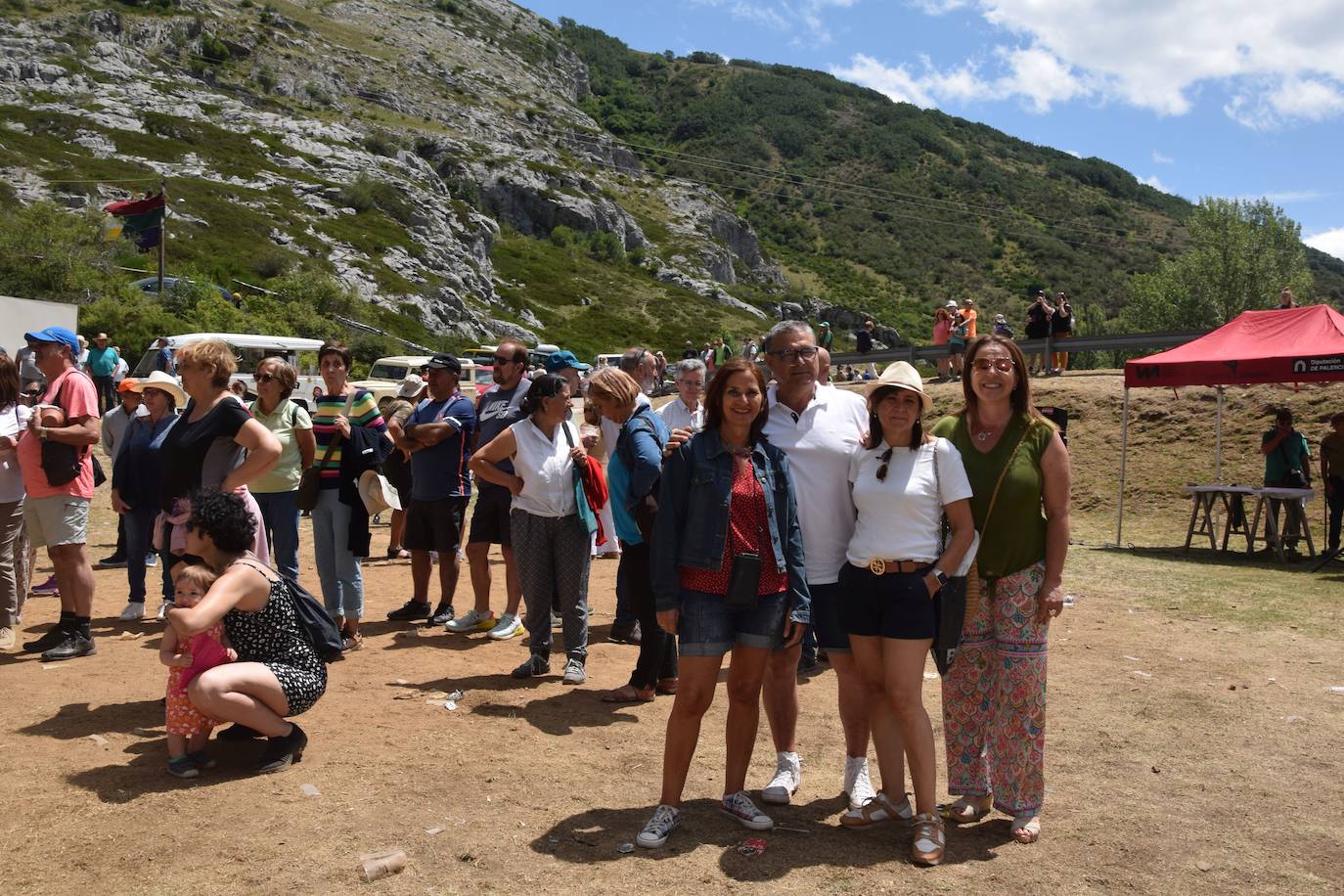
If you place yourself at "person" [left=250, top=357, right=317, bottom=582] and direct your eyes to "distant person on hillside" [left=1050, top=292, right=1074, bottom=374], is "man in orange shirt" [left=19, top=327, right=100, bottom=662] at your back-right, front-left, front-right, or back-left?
back-left

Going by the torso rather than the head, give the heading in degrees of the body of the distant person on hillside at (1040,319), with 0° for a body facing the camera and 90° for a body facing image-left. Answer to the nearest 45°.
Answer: approximately 0°

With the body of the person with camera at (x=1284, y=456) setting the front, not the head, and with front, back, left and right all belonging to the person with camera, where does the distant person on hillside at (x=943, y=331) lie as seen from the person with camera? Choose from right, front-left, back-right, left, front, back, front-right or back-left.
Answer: back-right

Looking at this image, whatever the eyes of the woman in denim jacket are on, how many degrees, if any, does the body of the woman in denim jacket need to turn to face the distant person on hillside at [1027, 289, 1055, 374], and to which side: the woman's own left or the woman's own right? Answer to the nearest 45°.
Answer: approximately 180°

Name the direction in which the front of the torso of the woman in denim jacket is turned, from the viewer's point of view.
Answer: toward the camera

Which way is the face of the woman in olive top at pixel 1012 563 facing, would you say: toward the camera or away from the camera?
toward the camera

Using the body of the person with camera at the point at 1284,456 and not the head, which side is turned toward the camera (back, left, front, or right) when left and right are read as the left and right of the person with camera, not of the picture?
front

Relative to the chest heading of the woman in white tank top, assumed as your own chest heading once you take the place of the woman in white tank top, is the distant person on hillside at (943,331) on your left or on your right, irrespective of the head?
on your left

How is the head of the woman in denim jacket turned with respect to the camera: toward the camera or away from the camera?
toward the camera

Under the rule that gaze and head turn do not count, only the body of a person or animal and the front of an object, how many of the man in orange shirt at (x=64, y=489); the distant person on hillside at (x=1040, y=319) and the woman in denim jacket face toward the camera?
2

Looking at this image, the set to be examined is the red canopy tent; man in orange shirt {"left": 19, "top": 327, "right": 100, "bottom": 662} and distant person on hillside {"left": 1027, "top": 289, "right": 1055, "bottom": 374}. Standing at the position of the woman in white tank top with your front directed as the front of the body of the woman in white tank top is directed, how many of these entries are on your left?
2

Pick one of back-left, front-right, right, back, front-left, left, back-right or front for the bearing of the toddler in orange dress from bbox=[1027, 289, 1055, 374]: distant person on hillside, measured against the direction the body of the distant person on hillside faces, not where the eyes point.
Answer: front

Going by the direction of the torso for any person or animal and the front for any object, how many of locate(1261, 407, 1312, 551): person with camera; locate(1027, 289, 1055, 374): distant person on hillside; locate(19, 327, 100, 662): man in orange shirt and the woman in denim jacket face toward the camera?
3
